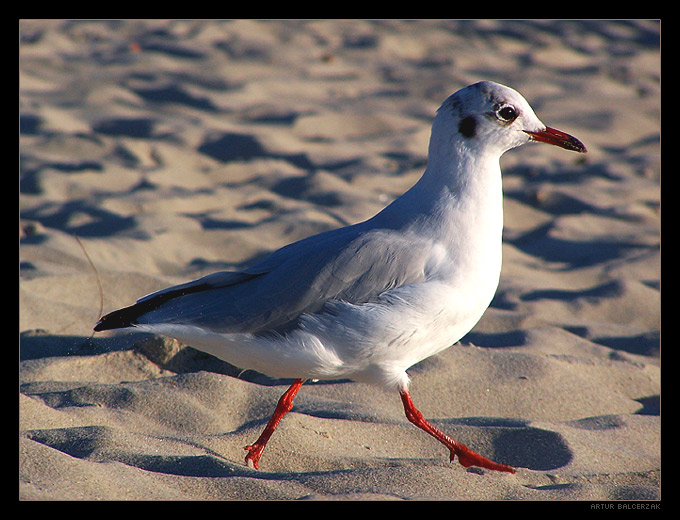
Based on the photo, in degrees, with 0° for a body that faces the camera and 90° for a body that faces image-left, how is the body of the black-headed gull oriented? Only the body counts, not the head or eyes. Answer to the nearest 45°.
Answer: approximately 270°
